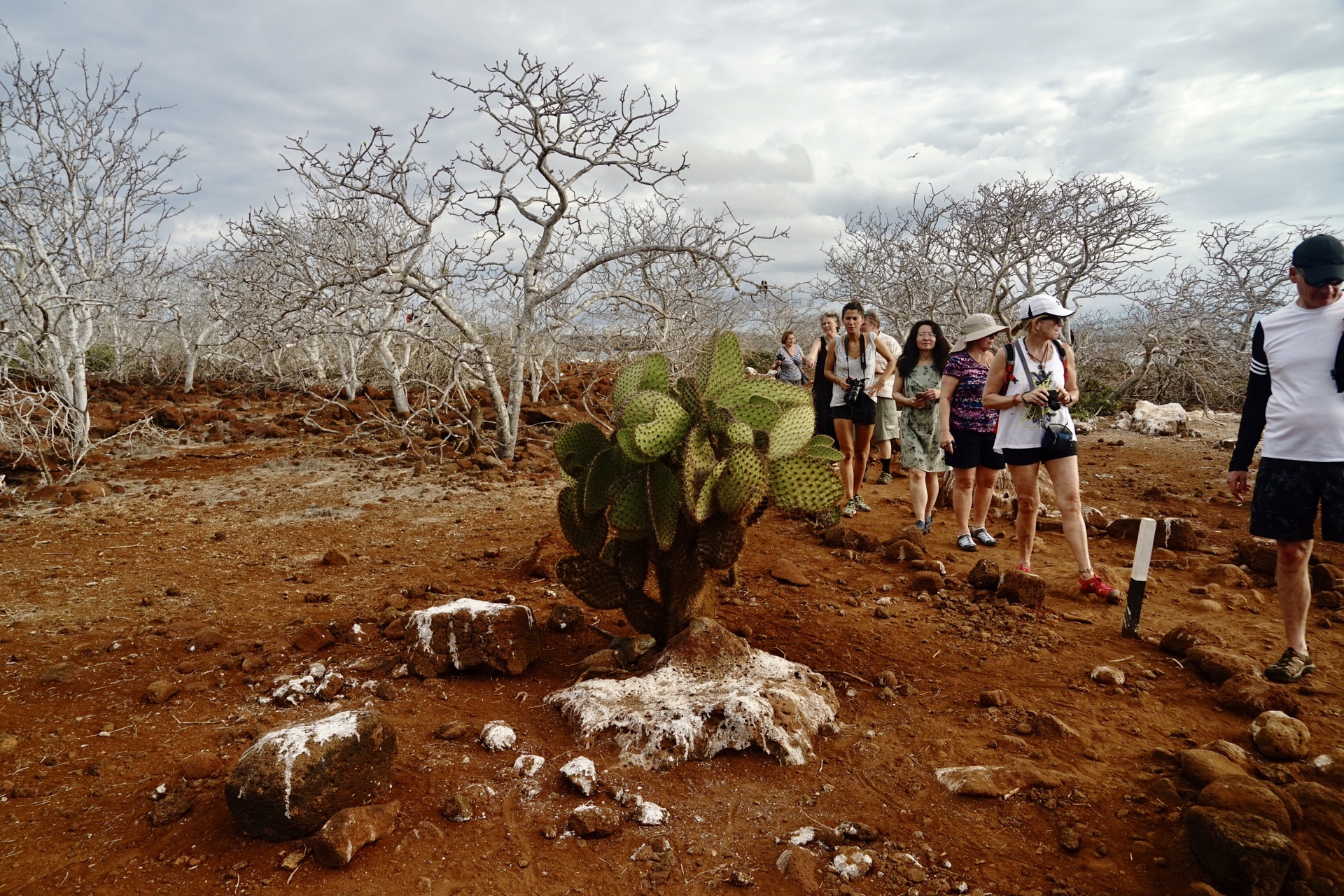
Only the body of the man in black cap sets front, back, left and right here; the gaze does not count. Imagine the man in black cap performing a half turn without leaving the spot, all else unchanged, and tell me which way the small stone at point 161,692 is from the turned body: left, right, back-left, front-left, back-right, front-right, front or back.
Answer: back-left

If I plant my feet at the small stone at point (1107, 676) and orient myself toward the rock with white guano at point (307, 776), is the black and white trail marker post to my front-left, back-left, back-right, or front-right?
back-right

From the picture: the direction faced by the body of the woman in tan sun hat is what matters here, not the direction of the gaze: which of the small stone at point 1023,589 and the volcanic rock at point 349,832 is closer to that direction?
the small stone

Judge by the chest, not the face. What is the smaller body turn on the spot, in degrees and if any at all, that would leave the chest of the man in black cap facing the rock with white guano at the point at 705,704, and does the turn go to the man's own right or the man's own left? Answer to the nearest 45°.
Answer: approximately 45° to the man's own right

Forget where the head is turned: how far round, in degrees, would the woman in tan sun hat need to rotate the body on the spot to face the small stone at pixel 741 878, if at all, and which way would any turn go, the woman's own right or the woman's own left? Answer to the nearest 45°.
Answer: approximately 45° to the woman's own right

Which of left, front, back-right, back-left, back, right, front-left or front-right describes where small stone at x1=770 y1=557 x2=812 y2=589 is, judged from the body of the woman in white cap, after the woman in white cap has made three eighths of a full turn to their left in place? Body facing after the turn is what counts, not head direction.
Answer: left

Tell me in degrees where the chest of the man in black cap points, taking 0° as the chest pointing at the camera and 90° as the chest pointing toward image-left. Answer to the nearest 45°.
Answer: approximately 0°

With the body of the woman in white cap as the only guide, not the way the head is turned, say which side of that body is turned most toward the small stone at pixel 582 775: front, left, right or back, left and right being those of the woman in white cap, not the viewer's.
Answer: right

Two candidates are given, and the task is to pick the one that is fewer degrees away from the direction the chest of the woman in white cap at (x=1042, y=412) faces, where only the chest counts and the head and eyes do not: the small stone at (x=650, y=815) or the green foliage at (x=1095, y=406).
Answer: the small stone
